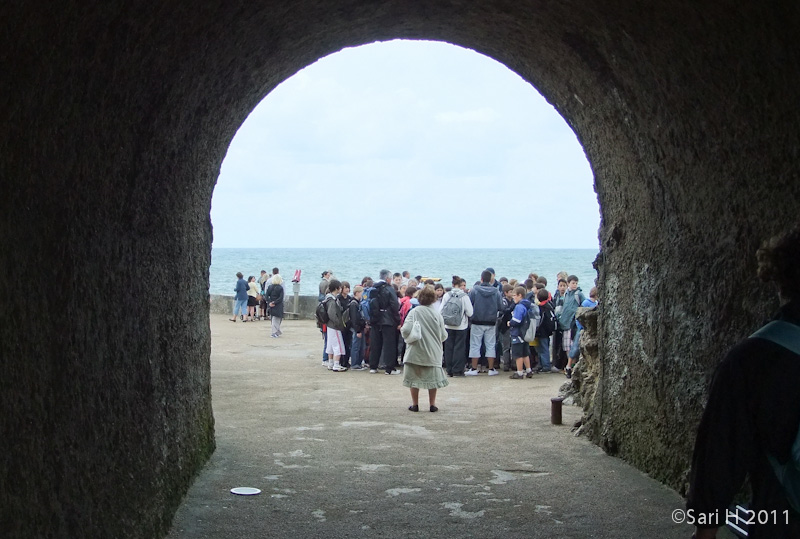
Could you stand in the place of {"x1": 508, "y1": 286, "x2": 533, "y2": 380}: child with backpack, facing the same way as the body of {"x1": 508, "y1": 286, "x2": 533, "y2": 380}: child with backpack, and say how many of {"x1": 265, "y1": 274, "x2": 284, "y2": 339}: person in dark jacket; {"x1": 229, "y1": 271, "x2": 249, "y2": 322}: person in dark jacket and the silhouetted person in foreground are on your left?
1

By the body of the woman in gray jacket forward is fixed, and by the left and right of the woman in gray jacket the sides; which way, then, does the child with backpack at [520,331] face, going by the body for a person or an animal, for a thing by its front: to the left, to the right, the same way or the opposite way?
to the left

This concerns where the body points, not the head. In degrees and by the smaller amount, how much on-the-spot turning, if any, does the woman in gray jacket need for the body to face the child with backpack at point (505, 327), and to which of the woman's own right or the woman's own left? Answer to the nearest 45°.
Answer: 0° — they already face them

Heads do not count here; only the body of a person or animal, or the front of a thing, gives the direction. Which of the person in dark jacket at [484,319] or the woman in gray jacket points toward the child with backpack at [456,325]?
the woman in gray jacket

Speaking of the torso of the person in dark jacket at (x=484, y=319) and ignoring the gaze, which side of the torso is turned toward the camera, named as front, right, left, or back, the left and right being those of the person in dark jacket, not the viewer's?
back

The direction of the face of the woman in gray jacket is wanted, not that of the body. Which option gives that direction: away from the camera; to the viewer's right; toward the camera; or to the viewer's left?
away from the camera

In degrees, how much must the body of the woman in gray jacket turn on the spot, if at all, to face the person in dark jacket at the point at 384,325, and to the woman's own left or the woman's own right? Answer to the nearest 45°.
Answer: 0° — they already face them

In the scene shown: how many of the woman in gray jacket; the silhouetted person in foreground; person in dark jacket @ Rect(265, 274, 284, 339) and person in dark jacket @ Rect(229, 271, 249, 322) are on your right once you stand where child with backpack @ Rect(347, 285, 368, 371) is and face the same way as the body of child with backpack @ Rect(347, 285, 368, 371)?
2

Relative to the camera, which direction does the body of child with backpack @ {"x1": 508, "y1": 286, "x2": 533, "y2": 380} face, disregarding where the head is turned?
to the viewer's left

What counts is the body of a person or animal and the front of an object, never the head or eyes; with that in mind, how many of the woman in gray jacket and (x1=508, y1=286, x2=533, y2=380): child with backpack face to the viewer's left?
1

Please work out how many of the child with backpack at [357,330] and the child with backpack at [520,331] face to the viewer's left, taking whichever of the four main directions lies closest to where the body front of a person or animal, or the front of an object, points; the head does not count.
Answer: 1

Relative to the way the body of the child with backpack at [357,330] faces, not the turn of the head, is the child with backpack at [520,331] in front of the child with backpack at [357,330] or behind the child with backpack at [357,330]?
in front

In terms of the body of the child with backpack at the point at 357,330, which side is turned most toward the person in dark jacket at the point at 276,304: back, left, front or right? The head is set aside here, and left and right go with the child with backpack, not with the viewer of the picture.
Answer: left

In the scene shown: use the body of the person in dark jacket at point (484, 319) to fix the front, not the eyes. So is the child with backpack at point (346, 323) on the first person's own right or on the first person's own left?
on the first person's own left

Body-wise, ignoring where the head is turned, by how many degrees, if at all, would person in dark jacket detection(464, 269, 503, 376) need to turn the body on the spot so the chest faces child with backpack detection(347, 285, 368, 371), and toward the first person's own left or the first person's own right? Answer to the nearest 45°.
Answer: approximately 90° to the first person's own left

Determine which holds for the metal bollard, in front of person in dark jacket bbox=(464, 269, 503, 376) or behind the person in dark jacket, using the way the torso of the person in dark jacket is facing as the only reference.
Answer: behind

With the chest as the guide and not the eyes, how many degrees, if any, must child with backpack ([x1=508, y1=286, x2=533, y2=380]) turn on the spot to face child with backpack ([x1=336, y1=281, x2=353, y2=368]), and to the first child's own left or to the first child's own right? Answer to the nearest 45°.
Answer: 0° — they already face them

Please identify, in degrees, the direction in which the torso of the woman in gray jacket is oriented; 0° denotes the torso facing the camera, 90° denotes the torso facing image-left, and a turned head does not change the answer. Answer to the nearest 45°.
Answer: approximately 180°
